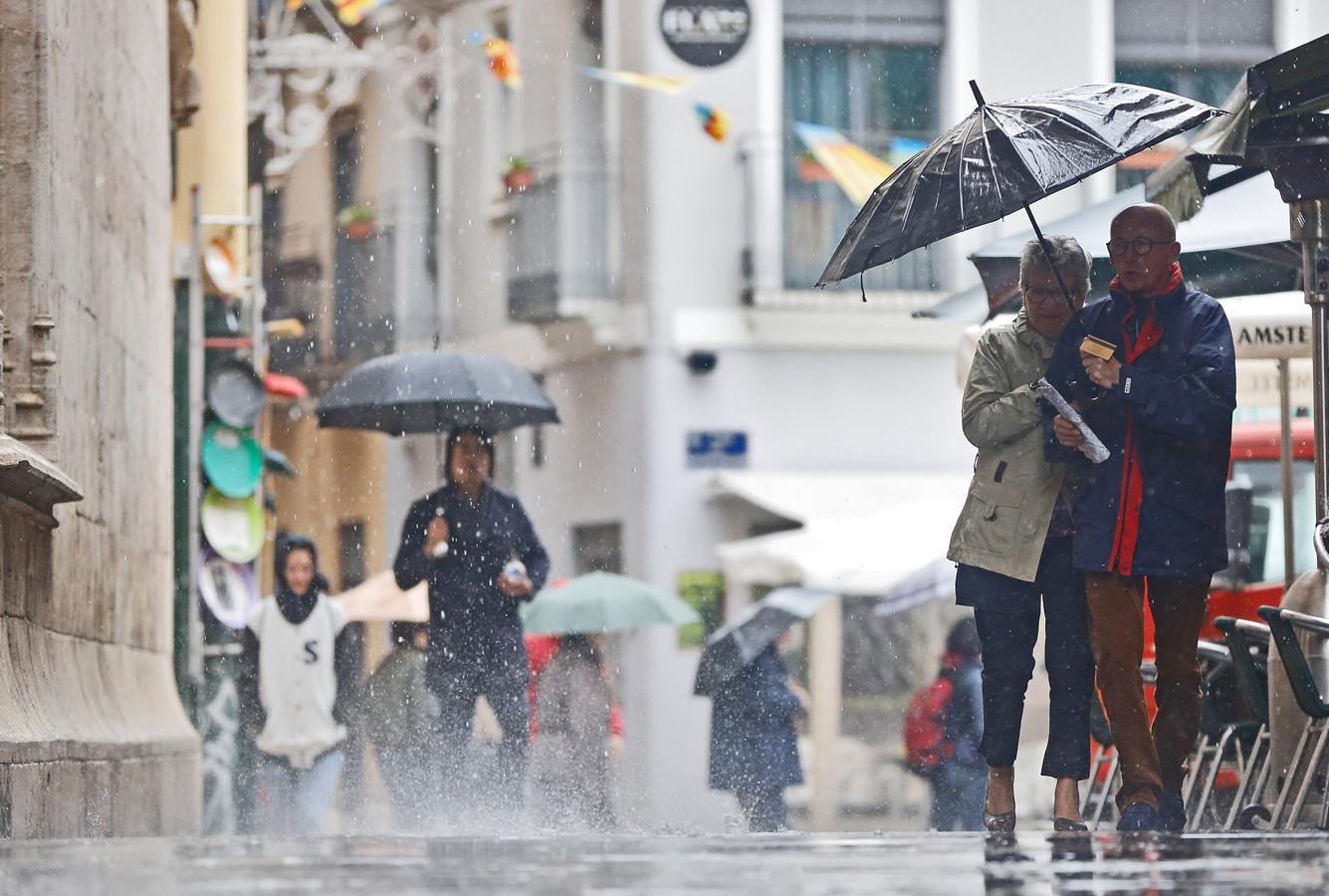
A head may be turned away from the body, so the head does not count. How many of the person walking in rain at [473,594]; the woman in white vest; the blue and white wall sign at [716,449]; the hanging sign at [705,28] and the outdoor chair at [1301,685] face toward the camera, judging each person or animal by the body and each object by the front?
4

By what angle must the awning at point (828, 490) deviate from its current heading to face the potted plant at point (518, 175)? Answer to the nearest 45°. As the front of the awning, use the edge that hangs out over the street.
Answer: approximately 90° to its right

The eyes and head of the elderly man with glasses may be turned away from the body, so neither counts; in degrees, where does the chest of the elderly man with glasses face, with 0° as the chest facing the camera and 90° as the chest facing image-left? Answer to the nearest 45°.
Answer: approximately 45°

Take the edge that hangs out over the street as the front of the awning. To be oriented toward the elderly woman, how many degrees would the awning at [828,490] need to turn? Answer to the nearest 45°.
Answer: approximately 45° to its left

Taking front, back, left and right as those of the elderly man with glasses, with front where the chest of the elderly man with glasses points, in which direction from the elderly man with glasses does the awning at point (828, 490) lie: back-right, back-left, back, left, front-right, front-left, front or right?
back-right

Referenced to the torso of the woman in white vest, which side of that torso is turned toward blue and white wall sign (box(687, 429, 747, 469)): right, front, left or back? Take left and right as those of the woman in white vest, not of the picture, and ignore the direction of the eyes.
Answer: back

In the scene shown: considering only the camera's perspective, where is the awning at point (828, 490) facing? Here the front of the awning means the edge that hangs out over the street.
facing the viewer and to the left of the viewer
